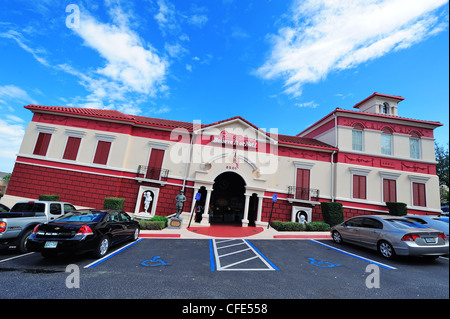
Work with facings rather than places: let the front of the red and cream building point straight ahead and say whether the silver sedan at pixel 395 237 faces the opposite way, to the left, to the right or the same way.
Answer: the opposite way

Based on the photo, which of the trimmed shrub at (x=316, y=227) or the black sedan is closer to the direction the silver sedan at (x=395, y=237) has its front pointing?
the trimmed shrub

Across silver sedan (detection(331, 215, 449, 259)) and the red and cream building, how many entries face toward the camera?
1

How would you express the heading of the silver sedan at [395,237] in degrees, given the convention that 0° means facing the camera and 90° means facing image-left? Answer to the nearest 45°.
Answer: approximately 135°

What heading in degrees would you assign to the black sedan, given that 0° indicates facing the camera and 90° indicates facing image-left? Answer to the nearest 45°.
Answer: approximately 225°

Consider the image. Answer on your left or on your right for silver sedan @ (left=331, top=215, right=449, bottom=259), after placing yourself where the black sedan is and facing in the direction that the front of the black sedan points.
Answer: on your right

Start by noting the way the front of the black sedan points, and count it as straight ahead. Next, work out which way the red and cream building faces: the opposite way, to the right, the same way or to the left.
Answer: the opposite way

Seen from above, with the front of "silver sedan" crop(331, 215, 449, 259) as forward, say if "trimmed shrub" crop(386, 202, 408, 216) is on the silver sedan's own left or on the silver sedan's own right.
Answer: on the silver sedan's own right

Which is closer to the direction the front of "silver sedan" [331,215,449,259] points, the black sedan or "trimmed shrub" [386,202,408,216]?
the trimmed shrub

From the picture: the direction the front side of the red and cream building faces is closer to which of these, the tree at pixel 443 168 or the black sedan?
the black sedan

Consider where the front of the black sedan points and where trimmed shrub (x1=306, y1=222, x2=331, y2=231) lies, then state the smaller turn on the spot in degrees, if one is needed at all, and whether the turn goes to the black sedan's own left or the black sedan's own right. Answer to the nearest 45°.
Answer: approximately 45° to the black sedan's own right
